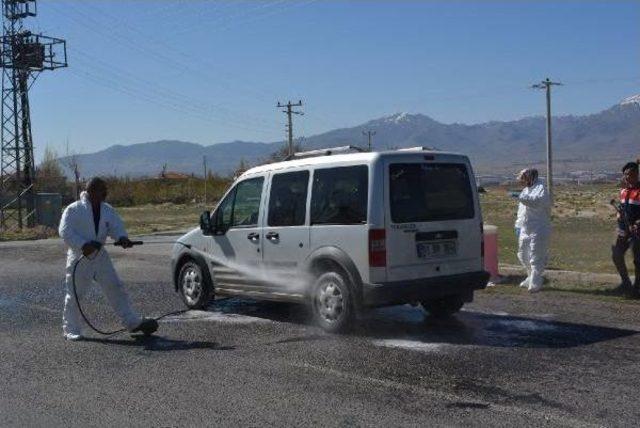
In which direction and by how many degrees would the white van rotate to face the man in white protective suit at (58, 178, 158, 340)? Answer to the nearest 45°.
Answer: approximately 45° to its left

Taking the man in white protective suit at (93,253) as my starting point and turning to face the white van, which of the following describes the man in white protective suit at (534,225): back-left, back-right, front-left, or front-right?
front-left

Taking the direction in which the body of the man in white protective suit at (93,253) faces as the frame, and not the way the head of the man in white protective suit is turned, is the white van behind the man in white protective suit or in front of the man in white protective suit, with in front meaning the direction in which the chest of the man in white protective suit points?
in front

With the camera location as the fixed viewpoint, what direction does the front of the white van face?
facing away from the viewer and to the left of the viewer

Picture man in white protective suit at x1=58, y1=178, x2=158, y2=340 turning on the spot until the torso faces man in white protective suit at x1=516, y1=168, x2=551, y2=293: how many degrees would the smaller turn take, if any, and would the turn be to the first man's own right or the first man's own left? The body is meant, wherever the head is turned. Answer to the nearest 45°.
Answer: approximately 45° to the first man's own left

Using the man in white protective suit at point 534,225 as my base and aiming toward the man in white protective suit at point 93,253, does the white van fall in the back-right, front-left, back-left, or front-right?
front-left

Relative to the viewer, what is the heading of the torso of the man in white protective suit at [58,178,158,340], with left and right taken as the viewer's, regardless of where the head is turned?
facing the viewer and to the right of the viewer

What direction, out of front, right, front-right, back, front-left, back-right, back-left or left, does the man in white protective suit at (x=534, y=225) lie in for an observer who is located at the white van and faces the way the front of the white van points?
right

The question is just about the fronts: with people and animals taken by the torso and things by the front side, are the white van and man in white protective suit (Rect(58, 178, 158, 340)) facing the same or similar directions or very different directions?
very different directions
